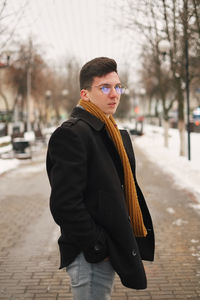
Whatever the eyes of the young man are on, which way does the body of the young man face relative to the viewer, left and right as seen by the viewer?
facing the viewer and to the right of the viewer
